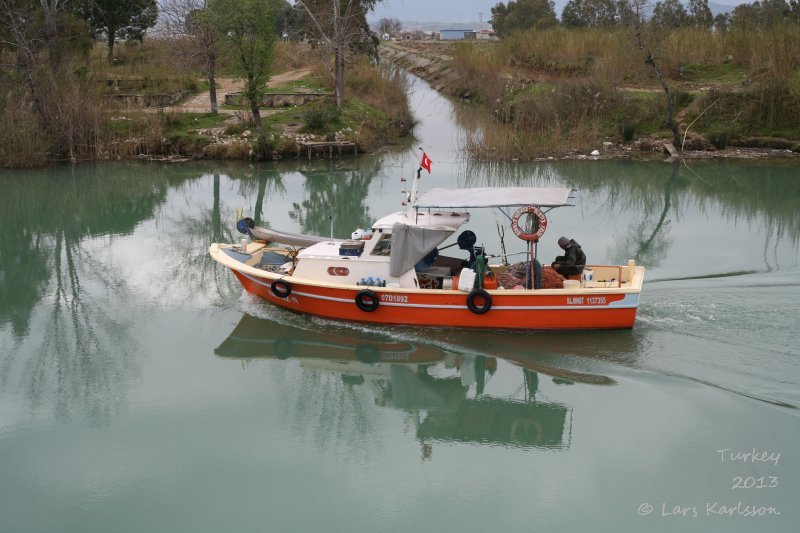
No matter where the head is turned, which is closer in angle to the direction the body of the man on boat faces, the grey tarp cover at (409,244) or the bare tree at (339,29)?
the grey tarp cover

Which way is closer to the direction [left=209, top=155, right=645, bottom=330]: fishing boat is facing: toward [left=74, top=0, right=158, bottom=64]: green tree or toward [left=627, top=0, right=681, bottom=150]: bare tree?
the green tree

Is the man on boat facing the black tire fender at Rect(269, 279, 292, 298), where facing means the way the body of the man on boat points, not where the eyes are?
yes

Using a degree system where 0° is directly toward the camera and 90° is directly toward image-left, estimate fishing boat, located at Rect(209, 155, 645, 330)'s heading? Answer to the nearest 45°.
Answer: approximately 90°

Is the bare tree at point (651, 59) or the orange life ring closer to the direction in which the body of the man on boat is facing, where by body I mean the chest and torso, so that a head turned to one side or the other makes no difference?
the orange life ring

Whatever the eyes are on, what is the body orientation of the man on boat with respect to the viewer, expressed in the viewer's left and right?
facing to the left of the viewer

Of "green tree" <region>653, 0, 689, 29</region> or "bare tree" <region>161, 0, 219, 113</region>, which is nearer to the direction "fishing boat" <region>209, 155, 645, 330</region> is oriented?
the bare tree

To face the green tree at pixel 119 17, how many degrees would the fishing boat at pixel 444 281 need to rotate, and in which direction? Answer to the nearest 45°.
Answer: approximately 45° to its right
